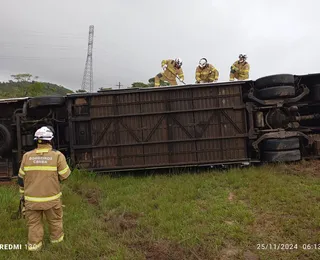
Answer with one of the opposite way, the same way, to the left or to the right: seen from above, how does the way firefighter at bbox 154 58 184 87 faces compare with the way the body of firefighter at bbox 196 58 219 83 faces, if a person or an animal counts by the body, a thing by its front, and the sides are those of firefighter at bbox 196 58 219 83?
to the left

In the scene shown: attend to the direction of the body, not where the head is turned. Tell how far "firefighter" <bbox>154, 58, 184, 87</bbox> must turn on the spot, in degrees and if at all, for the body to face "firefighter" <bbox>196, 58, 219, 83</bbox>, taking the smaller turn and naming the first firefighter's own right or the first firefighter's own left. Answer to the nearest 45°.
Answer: approximately 45° to the first firefighter's own left

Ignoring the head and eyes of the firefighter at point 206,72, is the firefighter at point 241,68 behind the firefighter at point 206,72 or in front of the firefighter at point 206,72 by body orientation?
behind

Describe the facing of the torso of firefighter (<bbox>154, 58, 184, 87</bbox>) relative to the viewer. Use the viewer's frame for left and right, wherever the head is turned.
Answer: facing the viewer and to the right of the viewer

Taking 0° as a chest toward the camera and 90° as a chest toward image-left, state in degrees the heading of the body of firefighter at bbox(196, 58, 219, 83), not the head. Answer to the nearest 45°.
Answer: approximately 45°
